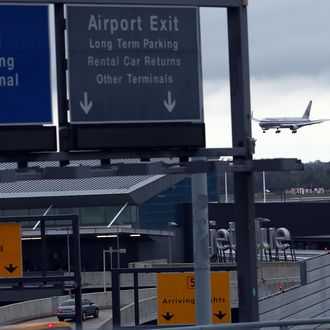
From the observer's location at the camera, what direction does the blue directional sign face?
facing the viewer

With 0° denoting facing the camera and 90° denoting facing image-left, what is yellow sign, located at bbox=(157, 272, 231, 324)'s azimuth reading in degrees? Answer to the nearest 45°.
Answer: approximately 0°

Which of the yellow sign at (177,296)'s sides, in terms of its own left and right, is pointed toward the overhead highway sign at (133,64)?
front

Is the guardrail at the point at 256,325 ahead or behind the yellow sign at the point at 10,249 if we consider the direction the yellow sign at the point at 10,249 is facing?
ahead

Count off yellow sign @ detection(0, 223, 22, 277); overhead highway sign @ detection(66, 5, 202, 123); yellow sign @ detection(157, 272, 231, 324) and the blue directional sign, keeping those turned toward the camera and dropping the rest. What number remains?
4

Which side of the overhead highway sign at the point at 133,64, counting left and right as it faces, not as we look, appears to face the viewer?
front
